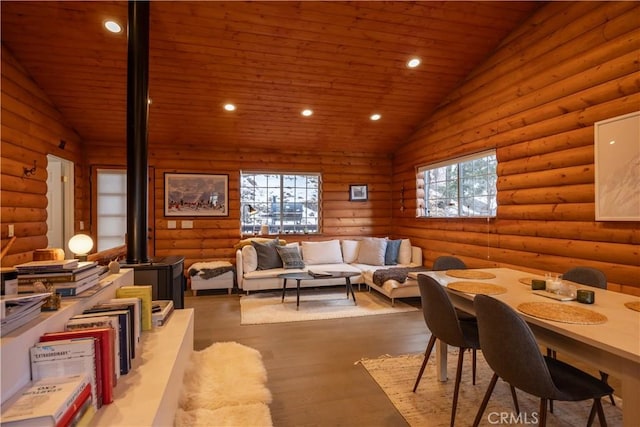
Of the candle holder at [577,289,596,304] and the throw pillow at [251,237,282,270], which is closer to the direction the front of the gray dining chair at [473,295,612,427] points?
the candle holder

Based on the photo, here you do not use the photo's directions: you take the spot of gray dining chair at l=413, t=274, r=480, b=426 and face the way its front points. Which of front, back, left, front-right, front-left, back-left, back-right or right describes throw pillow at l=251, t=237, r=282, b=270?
left

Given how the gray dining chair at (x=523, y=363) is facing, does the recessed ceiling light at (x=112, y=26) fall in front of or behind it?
behind

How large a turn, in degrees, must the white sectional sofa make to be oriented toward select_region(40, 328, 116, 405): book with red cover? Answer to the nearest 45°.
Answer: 0° — it already faces it

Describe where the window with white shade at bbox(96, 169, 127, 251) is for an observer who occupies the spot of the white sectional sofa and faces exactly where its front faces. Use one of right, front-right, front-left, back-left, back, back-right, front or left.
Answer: right

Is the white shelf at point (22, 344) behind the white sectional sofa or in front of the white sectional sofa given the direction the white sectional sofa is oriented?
in front

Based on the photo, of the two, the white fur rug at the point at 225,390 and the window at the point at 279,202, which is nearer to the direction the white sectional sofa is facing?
the white fur rug

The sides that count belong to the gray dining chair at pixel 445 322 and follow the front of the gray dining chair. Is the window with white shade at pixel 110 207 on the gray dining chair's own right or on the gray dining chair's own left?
on the gray dining chair's own left

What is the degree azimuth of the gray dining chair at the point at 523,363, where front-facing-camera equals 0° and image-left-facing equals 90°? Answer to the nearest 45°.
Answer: approximately 225°

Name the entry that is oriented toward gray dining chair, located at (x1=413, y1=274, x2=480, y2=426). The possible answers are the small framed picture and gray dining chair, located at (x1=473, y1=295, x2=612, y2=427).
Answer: the small framed picture

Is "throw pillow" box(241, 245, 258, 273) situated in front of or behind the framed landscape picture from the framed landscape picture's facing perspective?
in front

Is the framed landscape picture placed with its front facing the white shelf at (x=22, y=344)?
yes

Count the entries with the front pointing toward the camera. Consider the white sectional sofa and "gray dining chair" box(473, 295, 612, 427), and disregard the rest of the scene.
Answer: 1

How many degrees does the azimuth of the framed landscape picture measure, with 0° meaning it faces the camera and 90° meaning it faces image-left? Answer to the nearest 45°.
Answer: approximately 0°

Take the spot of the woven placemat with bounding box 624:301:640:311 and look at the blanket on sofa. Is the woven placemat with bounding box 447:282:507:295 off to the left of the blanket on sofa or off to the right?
left

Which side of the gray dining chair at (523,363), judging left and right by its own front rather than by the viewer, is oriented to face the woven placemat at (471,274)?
left

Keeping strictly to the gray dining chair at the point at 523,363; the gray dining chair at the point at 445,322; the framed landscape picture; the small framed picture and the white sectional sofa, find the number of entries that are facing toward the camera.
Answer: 3

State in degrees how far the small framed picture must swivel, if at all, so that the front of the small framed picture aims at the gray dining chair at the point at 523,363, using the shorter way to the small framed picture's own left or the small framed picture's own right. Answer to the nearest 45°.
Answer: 0° — it already faces it
